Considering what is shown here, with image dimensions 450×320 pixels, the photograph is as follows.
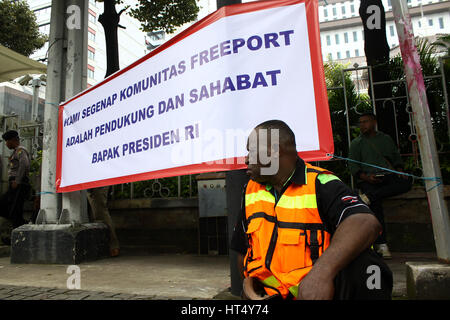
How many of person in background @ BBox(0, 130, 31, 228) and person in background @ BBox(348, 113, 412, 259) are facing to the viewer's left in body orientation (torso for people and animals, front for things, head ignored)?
1

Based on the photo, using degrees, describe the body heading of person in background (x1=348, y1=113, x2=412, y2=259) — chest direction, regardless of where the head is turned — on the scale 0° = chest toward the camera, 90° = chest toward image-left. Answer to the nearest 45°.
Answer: approximately 0°

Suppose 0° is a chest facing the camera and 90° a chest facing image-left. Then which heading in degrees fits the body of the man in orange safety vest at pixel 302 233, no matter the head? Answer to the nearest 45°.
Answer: approximately 45°

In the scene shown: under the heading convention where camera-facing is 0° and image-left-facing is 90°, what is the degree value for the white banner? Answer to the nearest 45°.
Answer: approximately 45°
